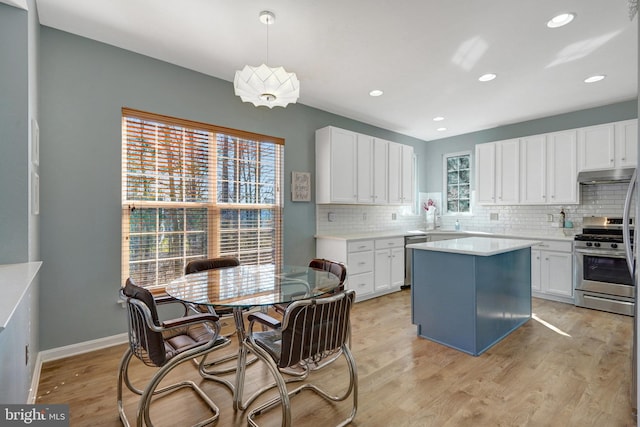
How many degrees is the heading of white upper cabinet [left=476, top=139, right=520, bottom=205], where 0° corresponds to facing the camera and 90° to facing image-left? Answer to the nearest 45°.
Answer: approximately 0°

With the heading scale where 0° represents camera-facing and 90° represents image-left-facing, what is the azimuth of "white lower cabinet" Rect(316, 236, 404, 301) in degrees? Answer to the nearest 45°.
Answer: approximately 315°

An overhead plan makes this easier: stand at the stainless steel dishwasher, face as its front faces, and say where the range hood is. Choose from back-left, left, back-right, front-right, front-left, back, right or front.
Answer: front-left

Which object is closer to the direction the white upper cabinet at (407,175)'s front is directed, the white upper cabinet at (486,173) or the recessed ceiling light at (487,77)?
the recessed ceiling light

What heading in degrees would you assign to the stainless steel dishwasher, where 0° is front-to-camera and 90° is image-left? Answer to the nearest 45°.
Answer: approximately 315°

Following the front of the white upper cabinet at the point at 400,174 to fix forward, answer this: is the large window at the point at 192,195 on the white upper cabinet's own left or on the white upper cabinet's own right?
on the white upper cabinet's own right

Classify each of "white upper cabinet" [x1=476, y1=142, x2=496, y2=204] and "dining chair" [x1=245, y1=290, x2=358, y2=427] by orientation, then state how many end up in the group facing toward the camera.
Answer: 1

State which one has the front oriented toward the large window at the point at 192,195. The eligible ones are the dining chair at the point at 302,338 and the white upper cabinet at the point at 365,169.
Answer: the dining chair

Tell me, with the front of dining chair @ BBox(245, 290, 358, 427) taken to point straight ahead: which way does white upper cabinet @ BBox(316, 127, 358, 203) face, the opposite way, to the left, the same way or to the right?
the opposite way

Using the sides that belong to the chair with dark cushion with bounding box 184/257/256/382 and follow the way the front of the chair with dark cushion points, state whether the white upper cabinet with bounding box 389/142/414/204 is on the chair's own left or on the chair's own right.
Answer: on the chair's own left

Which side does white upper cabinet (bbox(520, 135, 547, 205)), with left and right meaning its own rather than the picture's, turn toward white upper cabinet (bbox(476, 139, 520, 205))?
right

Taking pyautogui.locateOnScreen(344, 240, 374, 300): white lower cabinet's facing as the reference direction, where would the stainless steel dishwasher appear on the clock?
The stainless steel dishwasher is roughly at 9 o'clock from the white lower cabinet.

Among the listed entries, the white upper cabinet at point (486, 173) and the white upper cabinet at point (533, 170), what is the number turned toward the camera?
2
